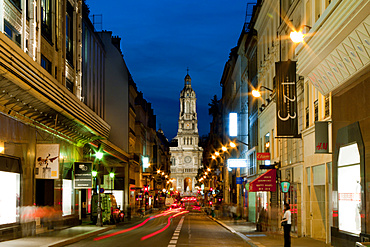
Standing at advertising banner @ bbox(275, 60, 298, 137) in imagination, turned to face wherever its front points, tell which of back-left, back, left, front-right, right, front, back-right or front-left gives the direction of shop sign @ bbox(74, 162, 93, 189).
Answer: back-right

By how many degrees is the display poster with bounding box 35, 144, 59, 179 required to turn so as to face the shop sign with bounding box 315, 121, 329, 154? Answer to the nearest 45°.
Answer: approximately 45° to its left

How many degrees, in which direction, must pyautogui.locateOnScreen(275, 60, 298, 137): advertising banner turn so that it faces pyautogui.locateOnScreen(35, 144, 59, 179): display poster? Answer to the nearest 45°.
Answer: approximately 90° to its right
